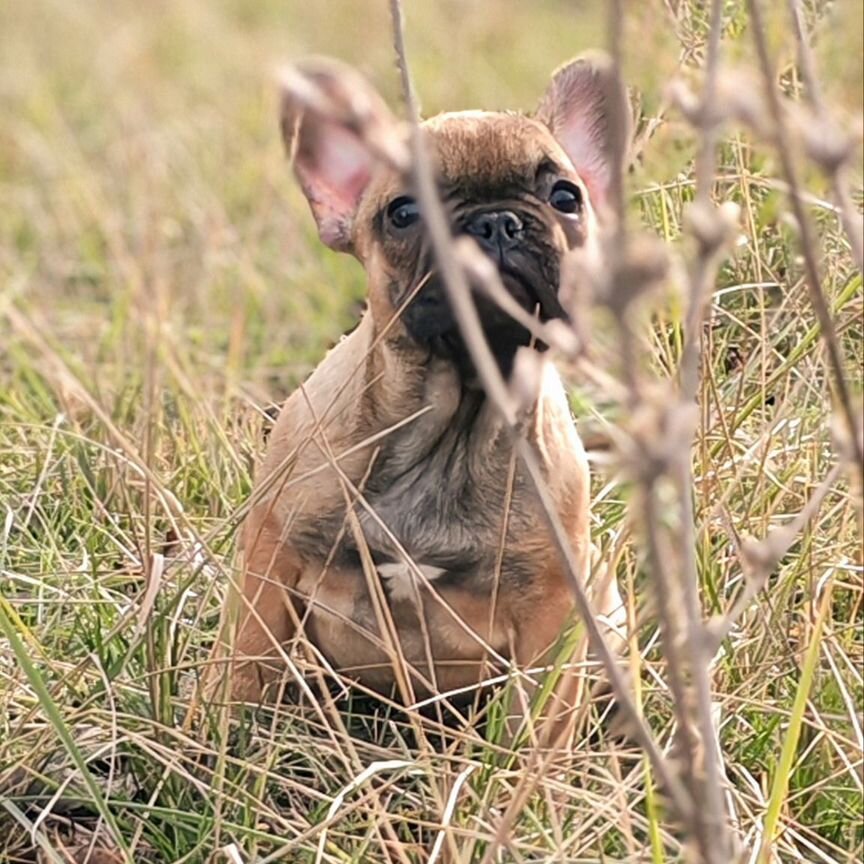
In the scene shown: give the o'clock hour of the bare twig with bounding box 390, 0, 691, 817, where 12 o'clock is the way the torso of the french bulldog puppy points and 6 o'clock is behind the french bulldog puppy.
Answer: The bare twig is roughly at 12 o'clock from the french bulldog puppy.

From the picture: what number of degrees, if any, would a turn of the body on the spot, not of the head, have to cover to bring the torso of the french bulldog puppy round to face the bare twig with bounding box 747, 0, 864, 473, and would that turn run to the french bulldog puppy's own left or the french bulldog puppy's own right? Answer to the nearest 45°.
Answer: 0° — it already faces it

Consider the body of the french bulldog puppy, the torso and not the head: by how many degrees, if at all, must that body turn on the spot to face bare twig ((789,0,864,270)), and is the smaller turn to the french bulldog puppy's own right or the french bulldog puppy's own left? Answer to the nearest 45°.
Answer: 0° — it already faces it

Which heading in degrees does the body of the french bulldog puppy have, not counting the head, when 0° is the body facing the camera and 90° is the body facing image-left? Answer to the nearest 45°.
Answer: approximately 0°
